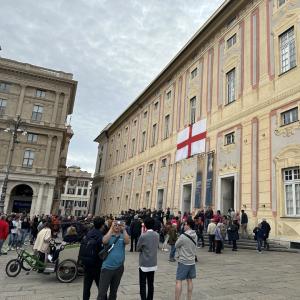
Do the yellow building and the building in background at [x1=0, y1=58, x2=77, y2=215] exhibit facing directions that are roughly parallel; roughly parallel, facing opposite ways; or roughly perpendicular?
roughly perpendicular

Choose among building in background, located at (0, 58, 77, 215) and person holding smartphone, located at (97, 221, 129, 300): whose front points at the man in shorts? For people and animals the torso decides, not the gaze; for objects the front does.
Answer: the building in background

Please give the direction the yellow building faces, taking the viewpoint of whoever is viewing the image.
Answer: facing the viewer and to the left of the viewer

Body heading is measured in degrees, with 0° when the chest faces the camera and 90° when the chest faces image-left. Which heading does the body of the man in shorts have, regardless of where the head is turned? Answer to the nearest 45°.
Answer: approximately 135°

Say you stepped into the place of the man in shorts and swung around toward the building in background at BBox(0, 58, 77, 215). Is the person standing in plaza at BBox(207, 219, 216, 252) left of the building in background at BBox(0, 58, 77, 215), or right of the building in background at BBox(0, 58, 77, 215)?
right

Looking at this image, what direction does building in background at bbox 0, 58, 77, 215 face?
toward the camera
